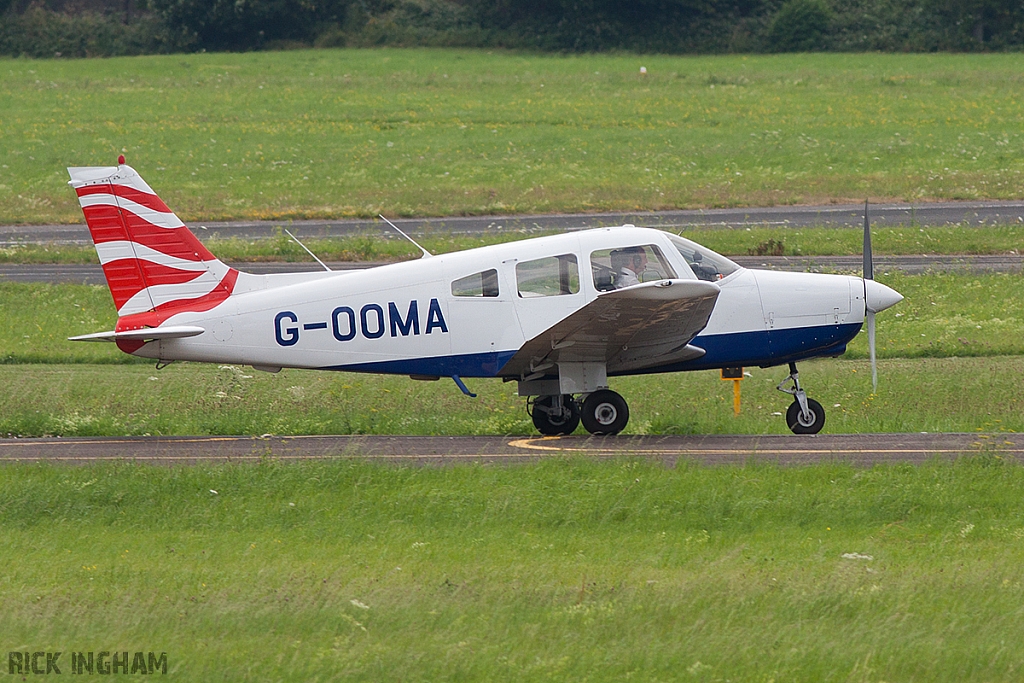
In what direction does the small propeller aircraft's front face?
to the viewer's right

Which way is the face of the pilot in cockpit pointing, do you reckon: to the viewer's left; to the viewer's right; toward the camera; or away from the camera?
to the viewer's right
